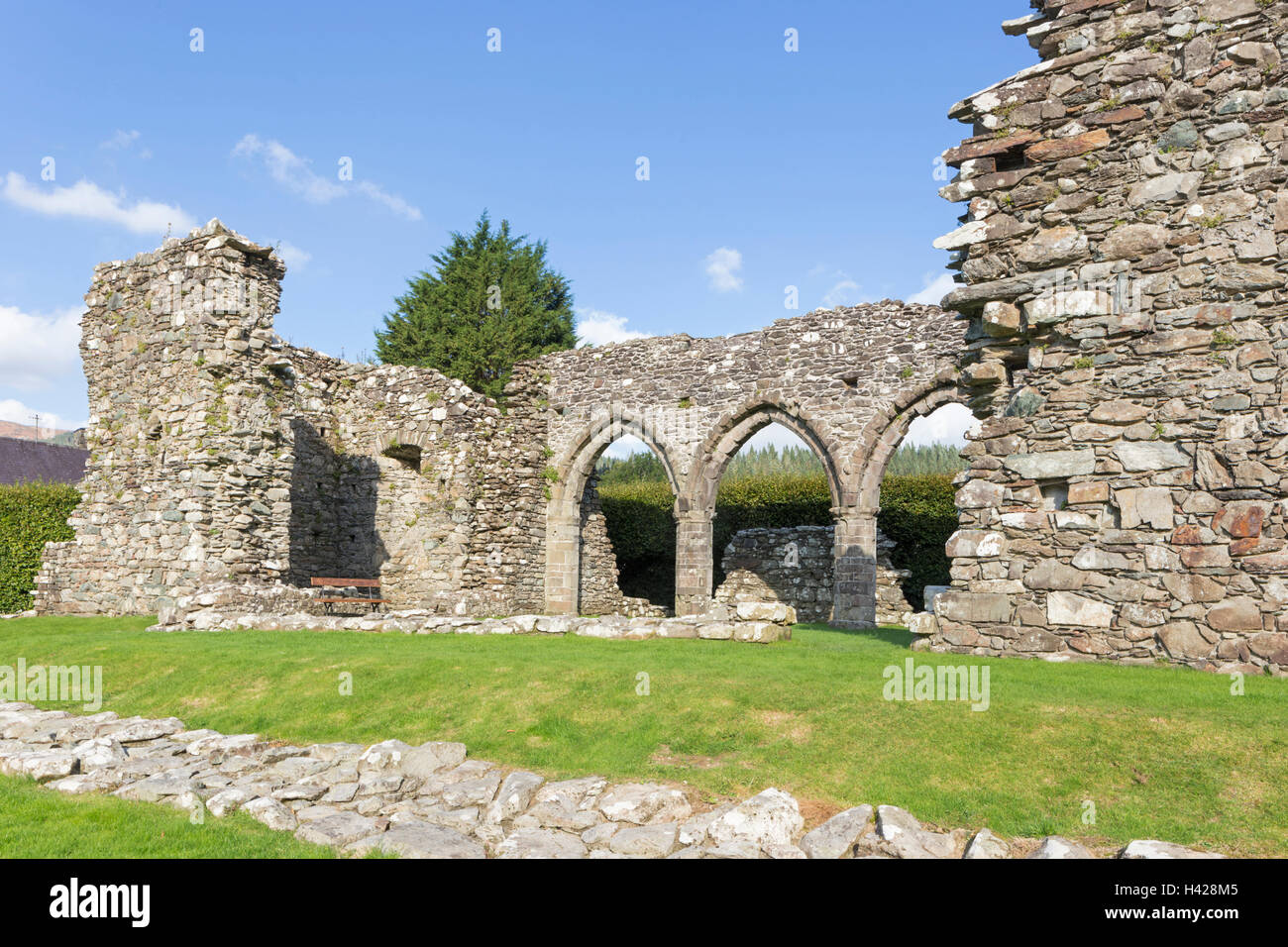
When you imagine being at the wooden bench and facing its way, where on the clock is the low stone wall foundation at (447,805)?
The low stone wall foundation is roughly at 12 o'clock from the wooden bench.

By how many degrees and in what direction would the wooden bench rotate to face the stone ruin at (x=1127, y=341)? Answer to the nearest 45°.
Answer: approximately 45° to its left

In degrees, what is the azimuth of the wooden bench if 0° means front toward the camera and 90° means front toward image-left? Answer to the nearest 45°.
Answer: approximately 0°

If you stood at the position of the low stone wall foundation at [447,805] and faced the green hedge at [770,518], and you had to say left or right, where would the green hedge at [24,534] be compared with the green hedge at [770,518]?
left

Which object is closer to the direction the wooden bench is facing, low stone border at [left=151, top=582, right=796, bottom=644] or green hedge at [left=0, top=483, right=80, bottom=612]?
the low stone border

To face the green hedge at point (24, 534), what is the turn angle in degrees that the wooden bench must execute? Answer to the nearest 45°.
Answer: approximately 135° to its right

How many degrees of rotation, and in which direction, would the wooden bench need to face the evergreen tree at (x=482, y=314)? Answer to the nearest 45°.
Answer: approximately 180°

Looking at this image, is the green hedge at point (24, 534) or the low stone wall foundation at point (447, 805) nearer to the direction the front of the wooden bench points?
the low stone wall foundation

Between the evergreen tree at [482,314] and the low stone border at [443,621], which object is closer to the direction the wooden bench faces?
the low stone border
